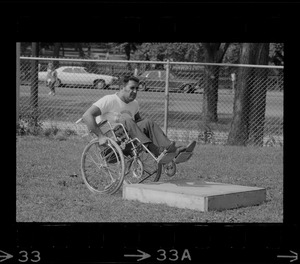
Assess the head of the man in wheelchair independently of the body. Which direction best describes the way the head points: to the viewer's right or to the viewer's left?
to the viewer's right

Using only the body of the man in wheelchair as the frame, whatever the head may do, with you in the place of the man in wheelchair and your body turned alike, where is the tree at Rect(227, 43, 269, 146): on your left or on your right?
on your left

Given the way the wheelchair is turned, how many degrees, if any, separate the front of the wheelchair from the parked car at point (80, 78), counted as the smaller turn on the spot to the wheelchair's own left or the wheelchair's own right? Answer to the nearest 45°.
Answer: approximately 135° to the wheelchair's own left

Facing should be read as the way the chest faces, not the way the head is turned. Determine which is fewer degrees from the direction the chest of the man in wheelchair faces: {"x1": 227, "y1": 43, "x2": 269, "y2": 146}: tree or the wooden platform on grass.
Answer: the wooden platform on grass

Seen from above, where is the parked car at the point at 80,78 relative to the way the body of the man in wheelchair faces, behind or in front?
behind

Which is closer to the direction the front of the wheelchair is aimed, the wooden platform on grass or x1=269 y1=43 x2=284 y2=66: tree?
the wooden platform on grass

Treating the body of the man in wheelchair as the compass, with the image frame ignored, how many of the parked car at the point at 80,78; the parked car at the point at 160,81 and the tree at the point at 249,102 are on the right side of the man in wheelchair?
0

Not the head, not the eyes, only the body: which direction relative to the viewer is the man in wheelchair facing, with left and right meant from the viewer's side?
facing the viewer and to the right of the viewer

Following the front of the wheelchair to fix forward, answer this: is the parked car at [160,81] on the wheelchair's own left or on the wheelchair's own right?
on the wheelchair's own left

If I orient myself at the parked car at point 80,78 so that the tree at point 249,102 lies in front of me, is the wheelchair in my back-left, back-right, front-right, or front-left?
front-right

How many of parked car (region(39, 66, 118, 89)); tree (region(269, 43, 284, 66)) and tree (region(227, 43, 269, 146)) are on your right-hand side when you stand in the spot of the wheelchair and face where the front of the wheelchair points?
0

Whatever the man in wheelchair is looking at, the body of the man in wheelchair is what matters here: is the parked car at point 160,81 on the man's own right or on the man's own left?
on the man's own left

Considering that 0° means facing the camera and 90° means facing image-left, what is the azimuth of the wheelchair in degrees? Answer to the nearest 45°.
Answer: approximately 315°
